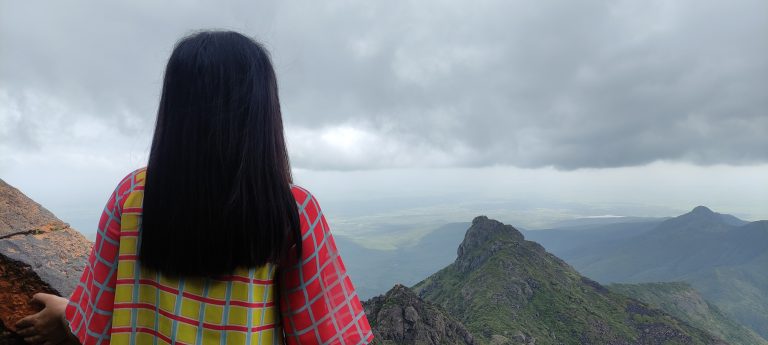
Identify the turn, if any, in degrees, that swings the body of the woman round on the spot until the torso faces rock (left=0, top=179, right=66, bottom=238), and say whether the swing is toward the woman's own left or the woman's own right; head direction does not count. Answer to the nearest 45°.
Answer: approximately 45° to the woman's own left

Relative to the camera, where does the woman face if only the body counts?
away from the camera
